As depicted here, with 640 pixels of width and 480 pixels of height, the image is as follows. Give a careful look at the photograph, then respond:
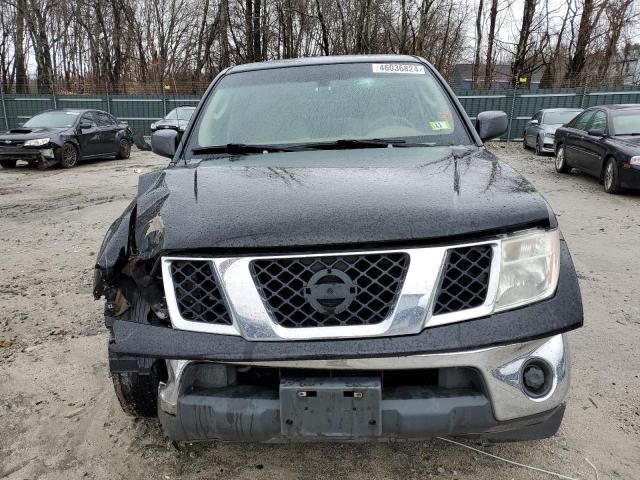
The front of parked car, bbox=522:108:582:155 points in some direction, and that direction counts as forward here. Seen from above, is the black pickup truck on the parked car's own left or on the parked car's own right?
on the parked car's own right

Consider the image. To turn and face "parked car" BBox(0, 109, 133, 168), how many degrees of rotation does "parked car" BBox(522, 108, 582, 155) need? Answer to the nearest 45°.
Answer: approximately 90° to its right

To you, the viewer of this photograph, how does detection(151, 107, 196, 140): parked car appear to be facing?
facing the viewer and to the left of the viewer

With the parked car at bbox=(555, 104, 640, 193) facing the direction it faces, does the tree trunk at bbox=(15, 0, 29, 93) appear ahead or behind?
behind

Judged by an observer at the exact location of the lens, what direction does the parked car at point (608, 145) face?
facing the viewer and to the right of the viewer

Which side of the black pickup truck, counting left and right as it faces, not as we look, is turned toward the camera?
front

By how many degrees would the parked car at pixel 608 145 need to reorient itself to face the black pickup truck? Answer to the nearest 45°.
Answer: approximately 45° to its right

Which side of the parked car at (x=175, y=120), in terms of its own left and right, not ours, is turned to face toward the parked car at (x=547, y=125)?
left

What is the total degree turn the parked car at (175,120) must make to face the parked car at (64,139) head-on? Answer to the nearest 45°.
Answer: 0° — it already faces it

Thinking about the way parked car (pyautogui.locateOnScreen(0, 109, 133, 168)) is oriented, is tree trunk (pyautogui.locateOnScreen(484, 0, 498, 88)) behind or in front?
behind
